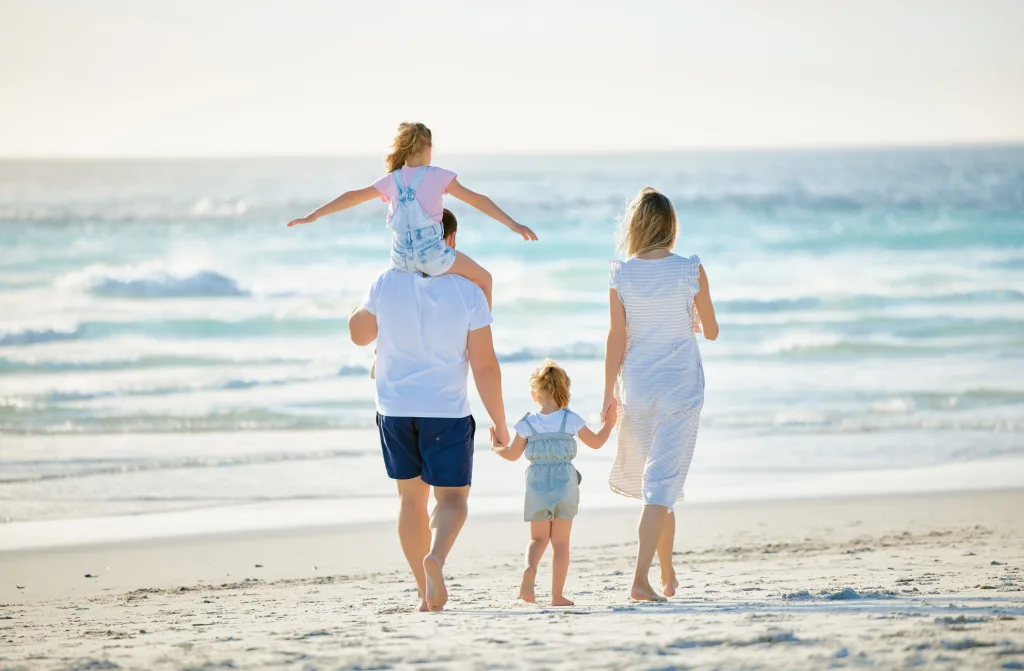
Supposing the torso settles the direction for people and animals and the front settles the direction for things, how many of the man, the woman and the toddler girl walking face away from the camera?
3

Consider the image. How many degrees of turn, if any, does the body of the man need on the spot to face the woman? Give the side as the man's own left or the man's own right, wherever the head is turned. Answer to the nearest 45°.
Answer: approximately 90° to the man's own right

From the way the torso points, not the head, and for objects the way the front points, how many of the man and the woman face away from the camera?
2

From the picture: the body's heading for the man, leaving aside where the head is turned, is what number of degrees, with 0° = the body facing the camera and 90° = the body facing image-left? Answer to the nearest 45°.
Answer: approximately 180°

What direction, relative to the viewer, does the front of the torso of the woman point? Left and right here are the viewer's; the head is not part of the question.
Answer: facing away from the viewer

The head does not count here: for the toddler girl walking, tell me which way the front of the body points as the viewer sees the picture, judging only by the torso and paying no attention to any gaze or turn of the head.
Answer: away from the camera

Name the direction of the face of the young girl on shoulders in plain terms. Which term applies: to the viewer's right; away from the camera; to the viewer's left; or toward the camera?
away from the camera

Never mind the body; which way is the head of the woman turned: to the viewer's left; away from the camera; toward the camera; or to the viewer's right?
away from the camera

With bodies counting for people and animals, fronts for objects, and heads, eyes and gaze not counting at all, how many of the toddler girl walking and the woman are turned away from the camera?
2

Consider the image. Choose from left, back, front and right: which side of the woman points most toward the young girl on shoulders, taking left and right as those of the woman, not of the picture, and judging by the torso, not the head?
left
